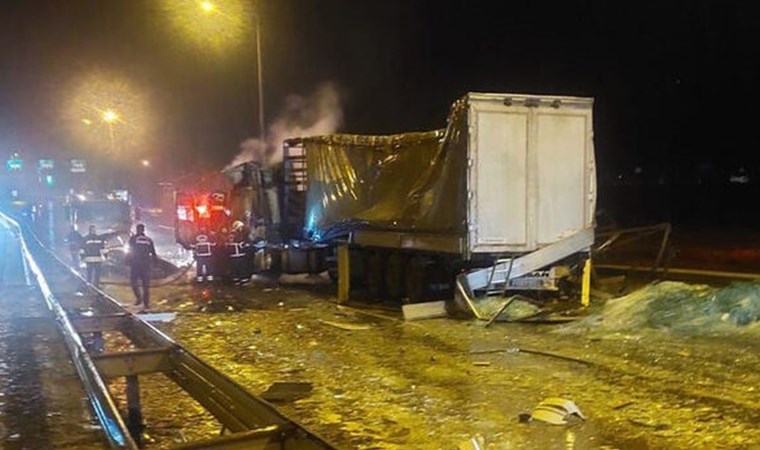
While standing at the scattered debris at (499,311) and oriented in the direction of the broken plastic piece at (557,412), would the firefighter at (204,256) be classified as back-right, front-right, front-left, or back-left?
back-right

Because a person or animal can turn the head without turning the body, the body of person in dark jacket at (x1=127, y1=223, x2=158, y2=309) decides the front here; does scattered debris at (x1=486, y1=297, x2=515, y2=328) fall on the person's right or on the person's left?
on the person's right

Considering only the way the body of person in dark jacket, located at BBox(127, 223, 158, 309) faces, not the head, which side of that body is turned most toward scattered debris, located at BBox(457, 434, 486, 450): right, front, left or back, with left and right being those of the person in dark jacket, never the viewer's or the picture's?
back

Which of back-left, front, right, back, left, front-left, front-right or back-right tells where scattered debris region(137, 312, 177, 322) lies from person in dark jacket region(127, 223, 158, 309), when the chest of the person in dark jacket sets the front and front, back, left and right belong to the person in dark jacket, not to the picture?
back

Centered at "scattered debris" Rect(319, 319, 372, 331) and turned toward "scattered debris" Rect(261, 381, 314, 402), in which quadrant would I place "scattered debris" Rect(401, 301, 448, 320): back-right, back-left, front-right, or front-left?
back-left

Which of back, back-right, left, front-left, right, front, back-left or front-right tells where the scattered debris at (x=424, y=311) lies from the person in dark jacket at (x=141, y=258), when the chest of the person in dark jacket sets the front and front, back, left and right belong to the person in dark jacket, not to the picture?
back-right

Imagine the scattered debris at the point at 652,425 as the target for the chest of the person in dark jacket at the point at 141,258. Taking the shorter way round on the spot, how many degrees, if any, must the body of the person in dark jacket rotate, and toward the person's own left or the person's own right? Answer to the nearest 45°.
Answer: approximately 135° to the person's own right

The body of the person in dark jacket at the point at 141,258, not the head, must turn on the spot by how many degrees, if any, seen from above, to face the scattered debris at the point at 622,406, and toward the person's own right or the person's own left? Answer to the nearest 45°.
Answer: approximately 135° to the person's own right

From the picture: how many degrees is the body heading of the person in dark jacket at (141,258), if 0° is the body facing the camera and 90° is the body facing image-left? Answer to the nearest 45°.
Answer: approximately 180°

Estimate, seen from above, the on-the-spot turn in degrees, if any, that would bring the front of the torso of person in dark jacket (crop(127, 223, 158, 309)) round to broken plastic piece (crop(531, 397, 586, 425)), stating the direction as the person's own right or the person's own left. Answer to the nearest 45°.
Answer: approximately 180°

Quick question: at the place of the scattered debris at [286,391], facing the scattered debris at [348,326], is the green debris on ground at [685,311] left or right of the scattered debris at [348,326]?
right

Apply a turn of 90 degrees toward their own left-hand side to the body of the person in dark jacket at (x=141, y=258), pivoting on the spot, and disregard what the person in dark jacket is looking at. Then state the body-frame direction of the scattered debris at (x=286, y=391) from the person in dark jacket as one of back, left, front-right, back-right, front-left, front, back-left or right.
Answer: left

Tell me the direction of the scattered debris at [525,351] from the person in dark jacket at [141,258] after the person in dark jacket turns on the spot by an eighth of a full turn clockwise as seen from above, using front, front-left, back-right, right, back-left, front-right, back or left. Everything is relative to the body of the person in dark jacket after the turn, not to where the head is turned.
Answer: right
